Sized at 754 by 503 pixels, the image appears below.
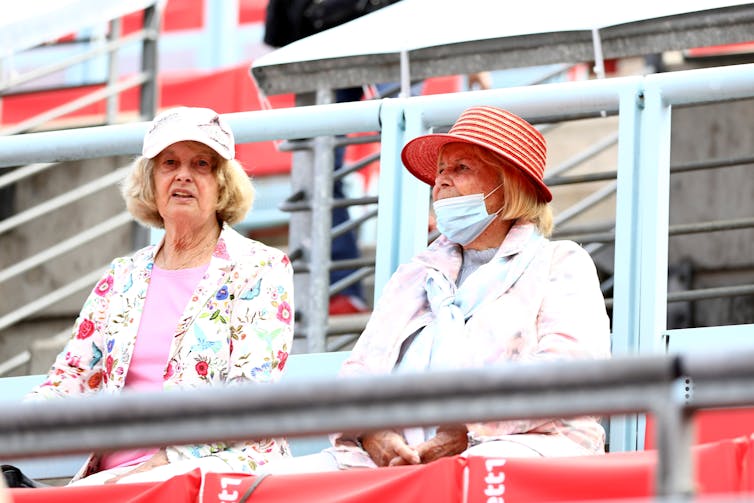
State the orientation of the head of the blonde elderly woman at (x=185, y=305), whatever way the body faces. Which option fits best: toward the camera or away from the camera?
toward the camera

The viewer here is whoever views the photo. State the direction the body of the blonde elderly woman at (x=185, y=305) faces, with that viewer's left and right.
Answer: facing the viewer and to the left of the viewer

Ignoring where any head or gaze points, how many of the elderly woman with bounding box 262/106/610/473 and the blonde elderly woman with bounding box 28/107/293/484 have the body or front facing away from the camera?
0

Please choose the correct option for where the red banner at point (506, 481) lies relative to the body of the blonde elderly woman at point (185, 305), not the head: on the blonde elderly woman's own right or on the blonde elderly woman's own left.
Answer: on the blonde elderly woman's own left

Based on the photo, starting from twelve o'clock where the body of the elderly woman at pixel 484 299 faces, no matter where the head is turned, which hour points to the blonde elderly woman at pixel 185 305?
The blonde elderly woman is roughly at 2 o'clock from the elderly woman.

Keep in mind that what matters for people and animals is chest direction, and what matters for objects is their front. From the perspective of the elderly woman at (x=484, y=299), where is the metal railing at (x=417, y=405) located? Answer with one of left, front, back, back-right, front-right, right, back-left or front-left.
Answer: front-left

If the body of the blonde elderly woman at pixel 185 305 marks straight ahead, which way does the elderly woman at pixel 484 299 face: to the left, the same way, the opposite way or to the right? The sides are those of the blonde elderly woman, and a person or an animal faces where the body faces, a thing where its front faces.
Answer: the same way

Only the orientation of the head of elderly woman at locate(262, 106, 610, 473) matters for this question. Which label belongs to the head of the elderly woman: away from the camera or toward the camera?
toward the camera
